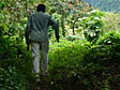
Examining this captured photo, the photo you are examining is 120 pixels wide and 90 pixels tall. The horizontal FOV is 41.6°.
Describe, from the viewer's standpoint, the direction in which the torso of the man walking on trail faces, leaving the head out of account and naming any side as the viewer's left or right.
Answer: facing away from the viewer

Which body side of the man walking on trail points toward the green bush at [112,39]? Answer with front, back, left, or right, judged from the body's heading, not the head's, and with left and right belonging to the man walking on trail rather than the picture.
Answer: right
